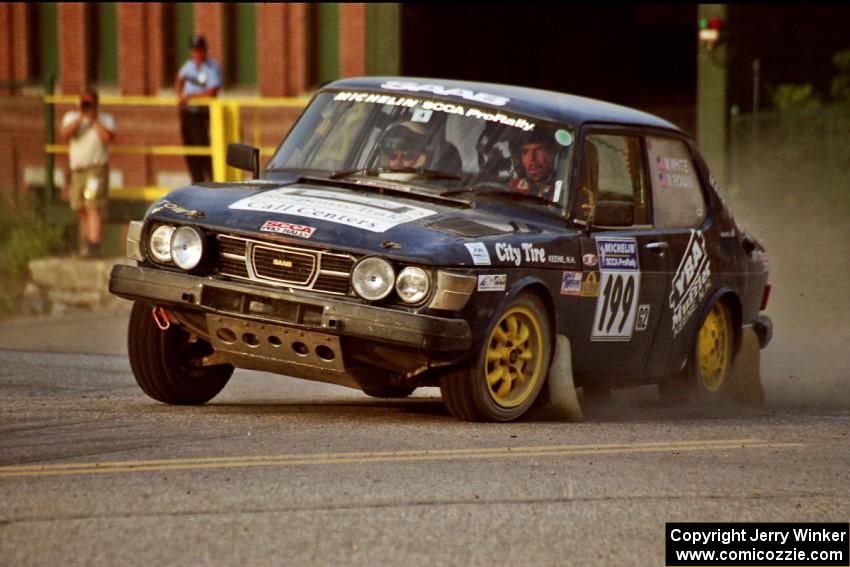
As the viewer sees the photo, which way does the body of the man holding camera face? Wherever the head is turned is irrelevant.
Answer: toward the camera

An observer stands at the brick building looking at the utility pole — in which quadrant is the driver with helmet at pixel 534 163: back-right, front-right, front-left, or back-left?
front-right

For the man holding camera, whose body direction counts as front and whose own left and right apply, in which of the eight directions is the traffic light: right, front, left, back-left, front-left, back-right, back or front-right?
left

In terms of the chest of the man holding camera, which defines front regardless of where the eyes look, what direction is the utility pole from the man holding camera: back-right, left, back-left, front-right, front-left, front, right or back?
left

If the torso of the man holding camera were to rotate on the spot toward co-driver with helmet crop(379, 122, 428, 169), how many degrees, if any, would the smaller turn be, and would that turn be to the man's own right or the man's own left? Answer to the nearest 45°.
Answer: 0° — they already face them

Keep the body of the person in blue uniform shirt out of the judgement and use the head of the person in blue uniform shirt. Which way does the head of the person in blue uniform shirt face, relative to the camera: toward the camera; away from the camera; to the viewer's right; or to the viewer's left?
toward the camera

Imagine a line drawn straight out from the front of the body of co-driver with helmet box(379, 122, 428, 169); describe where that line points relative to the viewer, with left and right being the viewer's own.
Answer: facing the viewer and to the left of the viewer

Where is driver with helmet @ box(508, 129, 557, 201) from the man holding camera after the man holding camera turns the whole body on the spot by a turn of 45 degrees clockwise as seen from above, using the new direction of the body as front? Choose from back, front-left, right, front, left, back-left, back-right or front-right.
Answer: front-left

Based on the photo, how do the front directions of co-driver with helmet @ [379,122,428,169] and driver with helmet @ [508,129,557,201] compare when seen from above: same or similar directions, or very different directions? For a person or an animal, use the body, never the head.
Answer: same or similar directions

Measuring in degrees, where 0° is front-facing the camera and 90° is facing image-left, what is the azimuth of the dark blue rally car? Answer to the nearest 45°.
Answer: approximately 45°

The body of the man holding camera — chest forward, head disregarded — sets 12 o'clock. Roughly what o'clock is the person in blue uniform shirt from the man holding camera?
The person in blue uniform shirt is roughly at 8 o'clock from the man holding camera.

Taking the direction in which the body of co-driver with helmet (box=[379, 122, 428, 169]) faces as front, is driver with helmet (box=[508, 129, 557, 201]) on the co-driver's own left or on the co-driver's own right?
on the co-driver's own left

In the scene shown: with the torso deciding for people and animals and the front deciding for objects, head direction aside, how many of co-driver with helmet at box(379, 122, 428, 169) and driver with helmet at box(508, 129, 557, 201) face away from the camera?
0

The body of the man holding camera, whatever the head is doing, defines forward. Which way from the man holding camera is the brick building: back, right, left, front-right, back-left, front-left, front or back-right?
back
